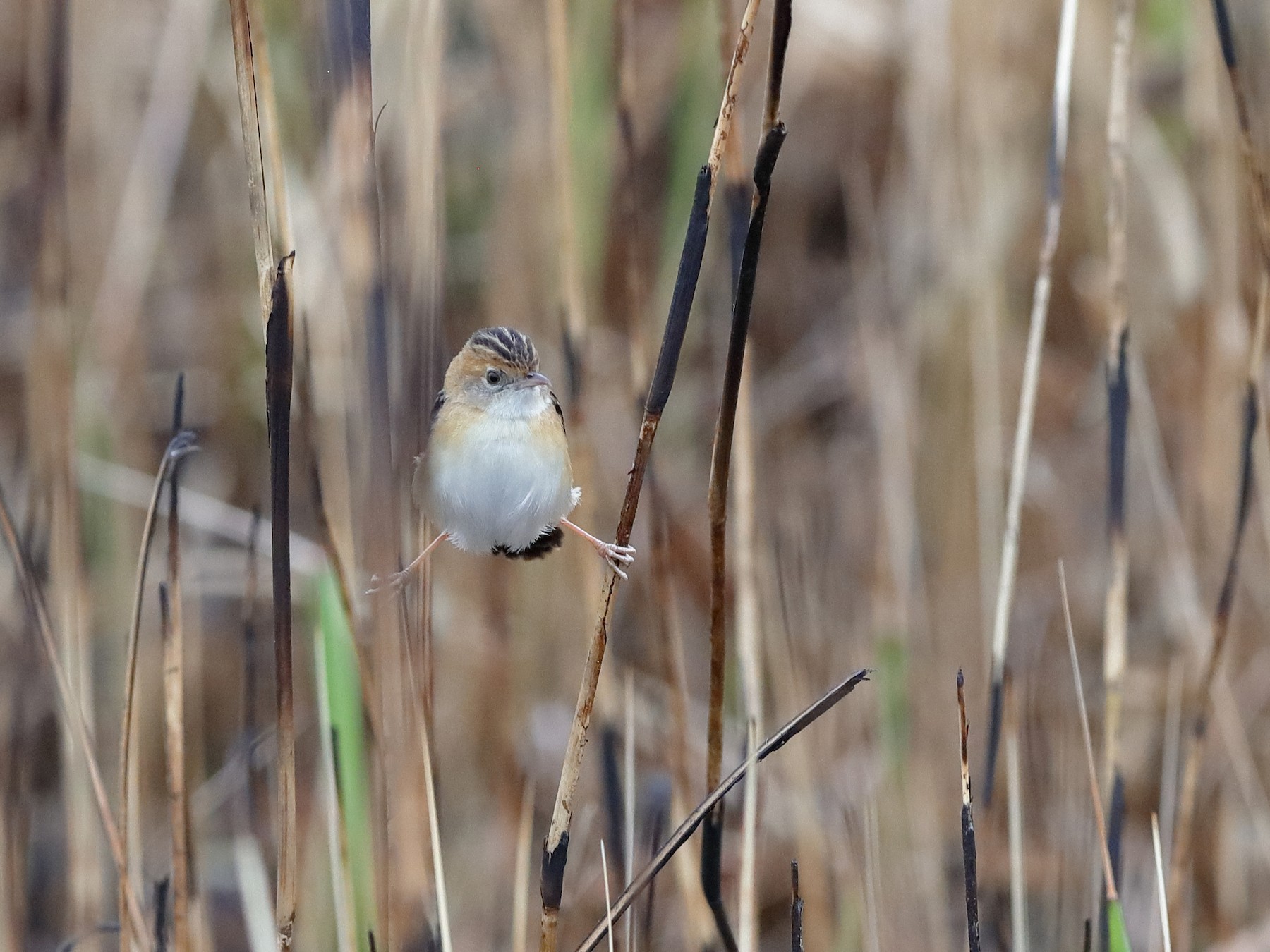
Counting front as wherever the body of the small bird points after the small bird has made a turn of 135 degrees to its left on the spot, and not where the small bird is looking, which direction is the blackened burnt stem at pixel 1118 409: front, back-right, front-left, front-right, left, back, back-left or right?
front-right

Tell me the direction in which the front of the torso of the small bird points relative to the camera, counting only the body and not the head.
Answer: toward the camera

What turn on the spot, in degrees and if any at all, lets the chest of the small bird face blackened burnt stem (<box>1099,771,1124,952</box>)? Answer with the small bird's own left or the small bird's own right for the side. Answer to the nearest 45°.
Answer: approximately 90° to the small bird's own left
